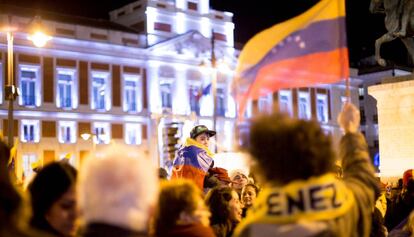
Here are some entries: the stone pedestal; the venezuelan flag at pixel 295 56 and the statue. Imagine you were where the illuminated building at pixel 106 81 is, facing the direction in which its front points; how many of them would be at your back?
0

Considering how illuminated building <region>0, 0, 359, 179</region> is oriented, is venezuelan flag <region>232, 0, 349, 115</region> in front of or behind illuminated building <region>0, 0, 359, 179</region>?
in front

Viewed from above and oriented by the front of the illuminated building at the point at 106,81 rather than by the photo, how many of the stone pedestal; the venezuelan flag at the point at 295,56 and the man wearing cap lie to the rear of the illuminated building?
0

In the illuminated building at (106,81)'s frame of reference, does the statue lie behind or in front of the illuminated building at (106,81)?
in front

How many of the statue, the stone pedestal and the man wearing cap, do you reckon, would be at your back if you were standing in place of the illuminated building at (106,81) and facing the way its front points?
0

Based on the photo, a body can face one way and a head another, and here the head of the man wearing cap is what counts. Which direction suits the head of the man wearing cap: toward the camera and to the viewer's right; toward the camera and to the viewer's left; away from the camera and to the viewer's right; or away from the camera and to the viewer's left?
toward the camera and to the viewer's right

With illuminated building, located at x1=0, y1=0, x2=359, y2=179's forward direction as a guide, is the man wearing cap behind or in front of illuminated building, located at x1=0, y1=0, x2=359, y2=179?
in front

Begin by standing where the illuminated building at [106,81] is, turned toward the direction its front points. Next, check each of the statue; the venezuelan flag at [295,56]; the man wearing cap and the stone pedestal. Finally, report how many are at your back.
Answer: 0

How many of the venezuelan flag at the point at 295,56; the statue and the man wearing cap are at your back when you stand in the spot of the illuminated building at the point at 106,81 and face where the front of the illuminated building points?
0
